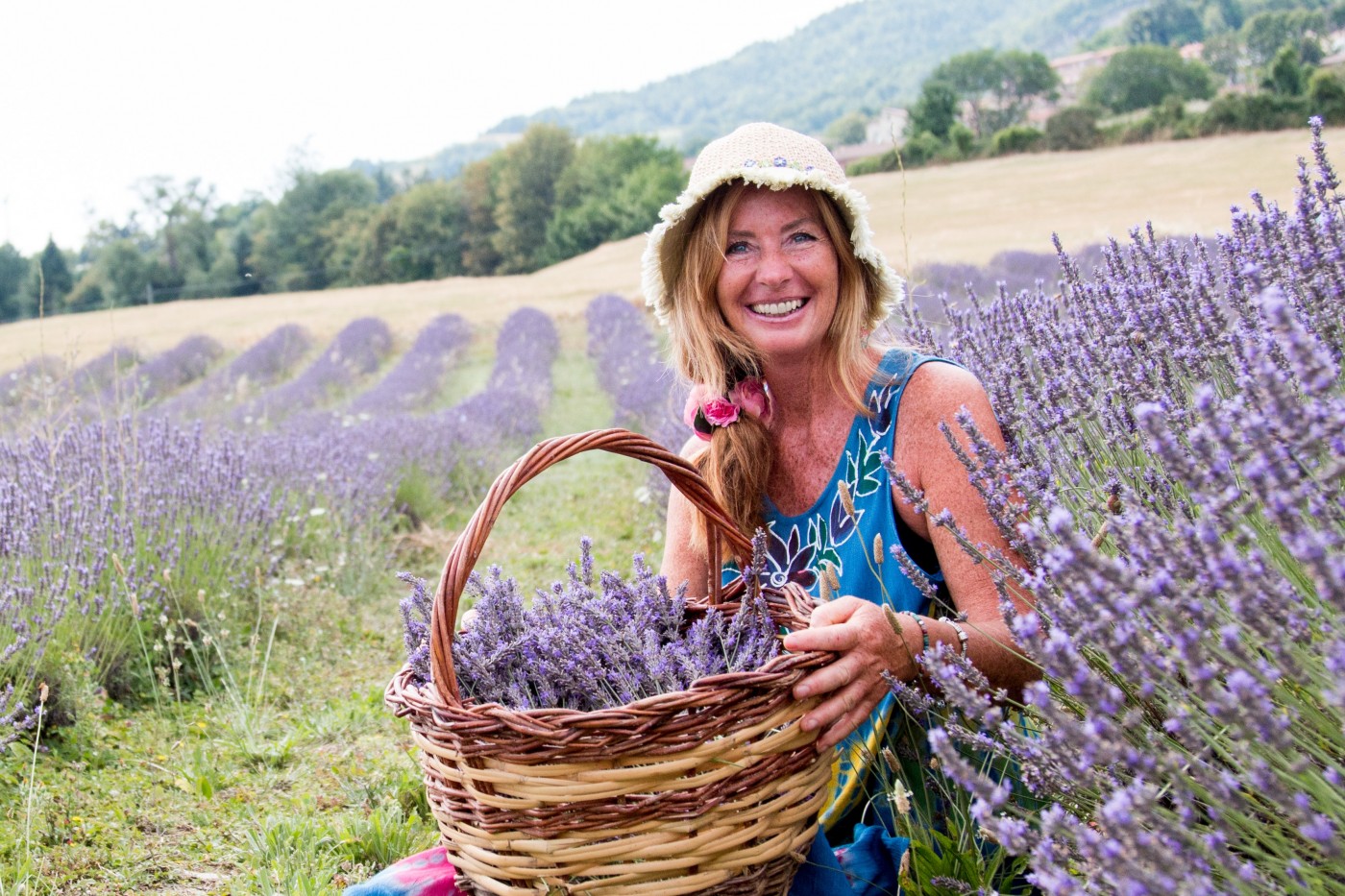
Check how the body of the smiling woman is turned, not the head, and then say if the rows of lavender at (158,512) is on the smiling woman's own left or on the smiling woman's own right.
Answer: on the smiling woman's own right

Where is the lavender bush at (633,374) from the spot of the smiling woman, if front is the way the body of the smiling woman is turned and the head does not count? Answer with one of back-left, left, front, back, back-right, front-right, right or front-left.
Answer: back-right

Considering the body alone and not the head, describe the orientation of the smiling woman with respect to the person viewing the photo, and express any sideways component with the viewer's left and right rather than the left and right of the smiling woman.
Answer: facing the viewer and to the left of the viewer

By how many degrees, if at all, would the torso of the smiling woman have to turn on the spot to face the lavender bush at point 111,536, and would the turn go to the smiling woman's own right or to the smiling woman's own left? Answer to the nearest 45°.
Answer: approximately 90° to the smiling woman's own right

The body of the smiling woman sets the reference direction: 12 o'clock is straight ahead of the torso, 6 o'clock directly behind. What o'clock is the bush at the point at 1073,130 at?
The bush is roughly at 5 o'clock from the smiling woman.

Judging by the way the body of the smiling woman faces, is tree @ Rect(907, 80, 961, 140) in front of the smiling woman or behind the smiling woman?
behind

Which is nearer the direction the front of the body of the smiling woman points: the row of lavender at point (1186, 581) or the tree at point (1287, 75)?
the row of lavender

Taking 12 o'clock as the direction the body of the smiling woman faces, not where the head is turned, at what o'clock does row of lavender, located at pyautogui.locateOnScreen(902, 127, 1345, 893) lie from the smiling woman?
The row of lavender is roughly at 10 o'clock from the smiling woman.
